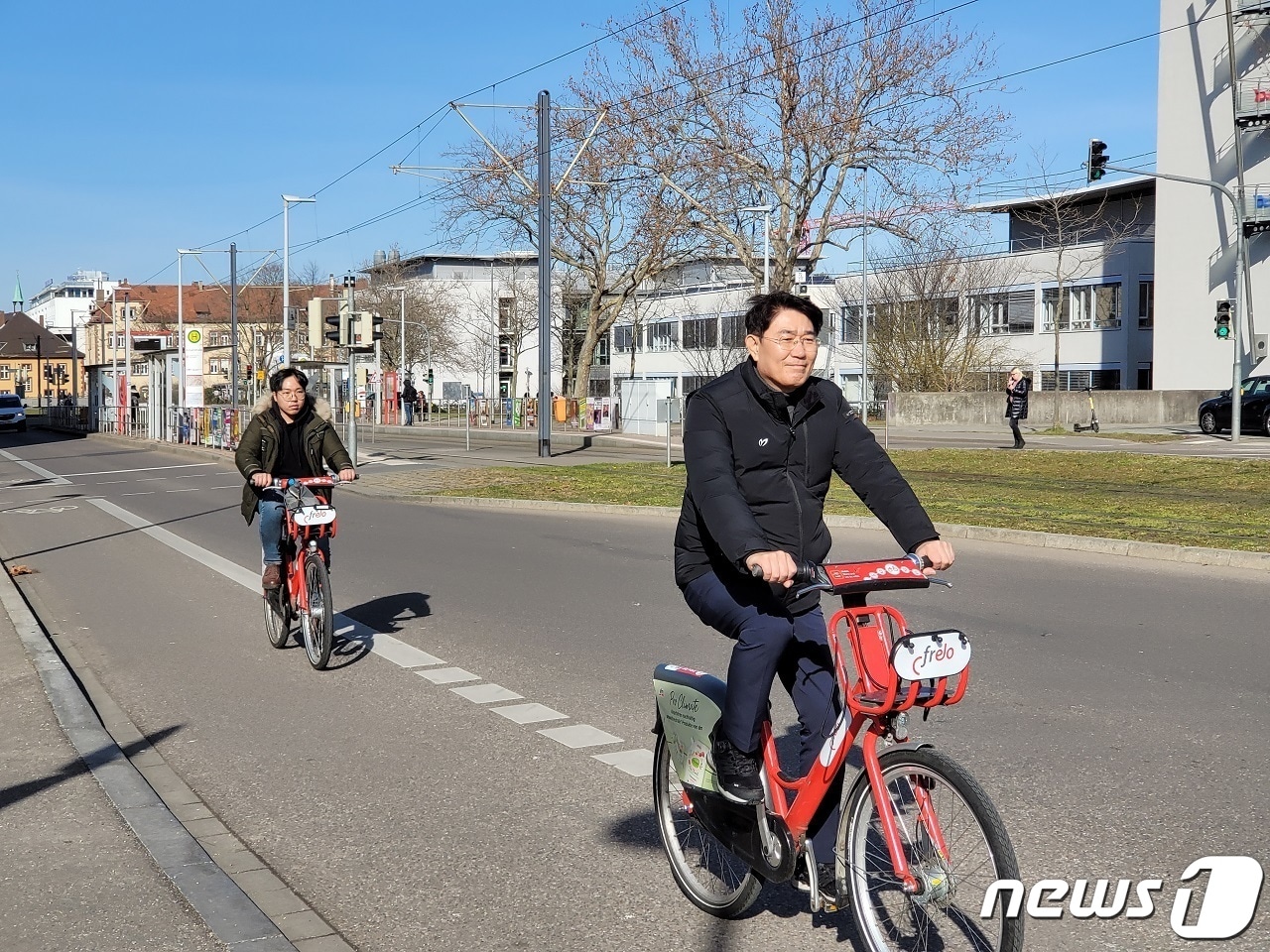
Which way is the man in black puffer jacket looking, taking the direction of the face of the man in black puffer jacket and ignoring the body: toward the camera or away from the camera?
toward the camera

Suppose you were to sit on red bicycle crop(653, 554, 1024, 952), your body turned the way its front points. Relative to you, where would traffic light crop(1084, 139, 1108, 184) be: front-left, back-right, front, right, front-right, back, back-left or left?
back-left

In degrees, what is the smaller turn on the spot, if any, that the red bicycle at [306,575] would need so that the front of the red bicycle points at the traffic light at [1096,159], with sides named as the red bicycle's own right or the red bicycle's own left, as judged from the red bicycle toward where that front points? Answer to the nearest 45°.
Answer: approximately 135° to the red bicycle's own left

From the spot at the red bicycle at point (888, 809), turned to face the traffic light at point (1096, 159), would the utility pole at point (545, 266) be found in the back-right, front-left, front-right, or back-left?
front-left

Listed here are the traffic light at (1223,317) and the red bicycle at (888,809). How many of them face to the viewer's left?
0

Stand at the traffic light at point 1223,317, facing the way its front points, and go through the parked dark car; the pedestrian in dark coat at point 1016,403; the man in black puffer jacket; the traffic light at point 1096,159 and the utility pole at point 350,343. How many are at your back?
1

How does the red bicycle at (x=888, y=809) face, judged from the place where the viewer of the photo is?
facing the viewer and to the right of the viewer

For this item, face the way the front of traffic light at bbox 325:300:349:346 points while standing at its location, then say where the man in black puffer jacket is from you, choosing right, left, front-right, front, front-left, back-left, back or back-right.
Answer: left

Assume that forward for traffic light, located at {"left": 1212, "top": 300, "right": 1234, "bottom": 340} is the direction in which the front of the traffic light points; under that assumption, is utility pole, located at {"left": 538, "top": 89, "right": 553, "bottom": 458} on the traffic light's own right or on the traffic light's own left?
on the traffic light's own right

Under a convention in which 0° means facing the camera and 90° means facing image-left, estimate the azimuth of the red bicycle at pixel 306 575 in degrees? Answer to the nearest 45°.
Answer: approximately 0°

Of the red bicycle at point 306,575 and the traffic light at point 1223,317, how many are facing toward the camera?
2

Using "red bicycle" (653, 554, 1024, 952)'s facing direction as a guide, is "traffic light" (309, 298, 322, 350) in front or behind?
behind

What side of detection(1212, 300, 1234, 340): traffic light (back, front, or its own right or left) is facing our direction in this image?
front
